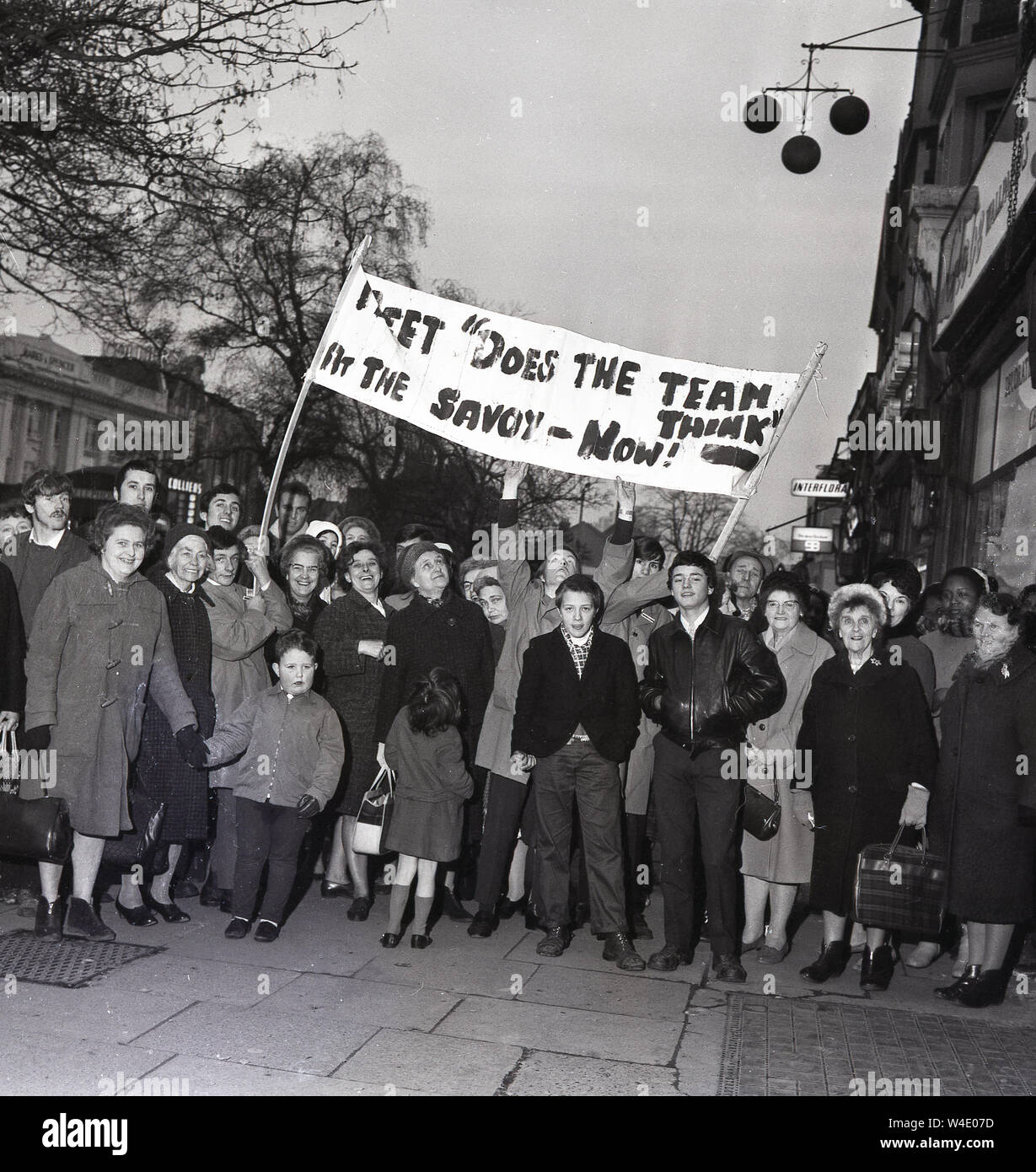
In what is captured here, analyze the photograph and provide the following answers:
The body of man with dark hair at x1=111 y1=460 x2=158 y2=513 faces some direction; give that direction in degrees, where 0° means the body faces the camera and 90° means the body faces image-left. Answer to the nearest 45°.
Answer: approximately 315°

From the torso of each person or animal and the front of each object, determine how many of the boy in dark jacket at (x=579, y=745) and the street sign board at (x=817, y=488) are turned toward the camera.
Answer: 2

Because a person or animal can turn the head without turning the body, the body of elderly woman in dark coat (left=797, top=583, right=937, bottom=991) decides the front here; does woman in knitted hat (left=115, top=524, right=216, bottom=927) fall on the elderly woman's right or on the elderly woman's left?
on the elderly woman's right

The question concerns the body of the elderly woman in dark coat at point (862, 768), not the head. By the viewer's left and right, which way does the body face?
facing the viewer

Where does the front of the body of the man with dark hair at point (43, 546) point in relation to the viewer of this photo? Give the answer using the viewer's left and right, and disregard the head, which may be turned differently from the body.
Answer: facing the viewer and to the right of the viewer

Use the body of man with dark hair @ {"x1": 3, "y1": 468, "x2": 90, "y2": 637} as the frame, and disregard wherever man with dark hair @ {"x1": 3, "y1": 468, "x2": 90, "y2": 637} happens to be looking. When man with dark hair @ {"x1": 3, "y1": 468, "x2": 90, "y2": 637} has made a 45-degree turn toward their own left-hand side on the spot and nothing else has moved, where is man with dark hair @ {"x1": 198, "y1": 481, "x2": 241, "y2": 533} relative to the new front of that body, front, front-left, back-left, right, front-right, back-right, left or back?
front-left

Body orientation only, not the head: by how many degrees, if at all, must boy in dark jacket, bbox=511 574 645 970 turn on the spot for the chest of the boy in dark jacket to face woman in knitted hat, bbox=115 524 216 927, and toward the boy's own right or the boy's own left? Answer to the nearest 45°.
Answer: approximately 90° to the boy's own right

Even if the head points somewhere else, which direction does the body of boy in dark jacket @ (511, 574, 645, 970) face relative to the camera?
toward the camera

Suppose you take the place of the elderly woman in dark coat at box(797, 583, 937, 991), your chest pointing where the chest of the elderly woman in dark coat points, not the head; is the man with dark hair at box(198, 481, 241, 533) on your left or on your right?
on your right

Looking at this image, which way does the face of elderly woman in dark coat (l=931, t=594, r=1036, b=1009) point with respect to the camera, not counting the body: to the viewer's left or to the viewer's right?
to the viewer's left
